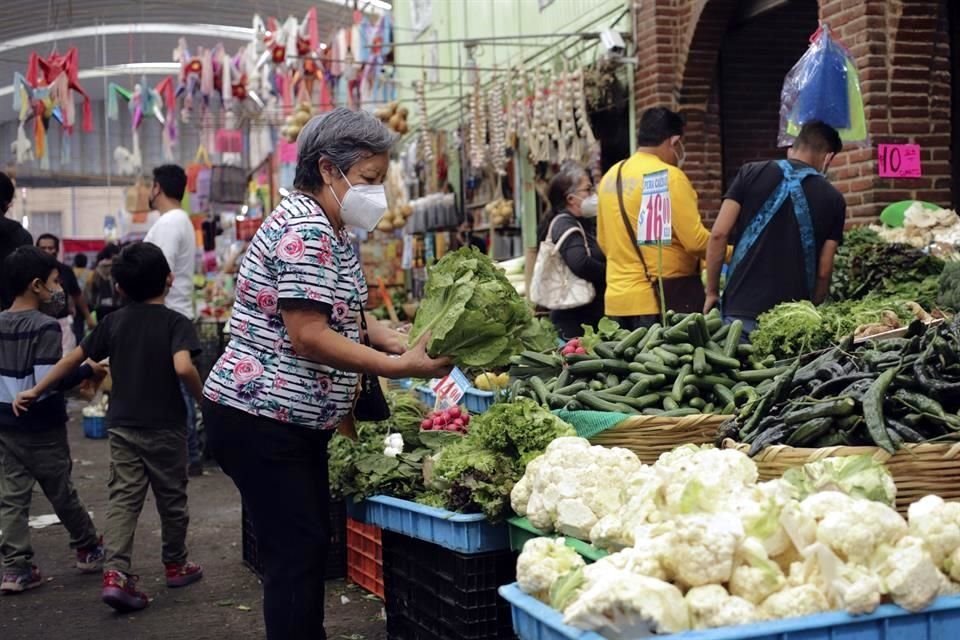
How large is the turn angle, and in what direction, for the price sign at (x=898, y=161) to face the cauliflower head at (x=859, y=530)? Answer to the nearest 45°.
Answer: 0° — it already faces it

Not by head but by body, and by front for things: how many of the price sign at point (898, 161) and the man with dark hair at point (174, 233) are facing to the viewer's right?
0

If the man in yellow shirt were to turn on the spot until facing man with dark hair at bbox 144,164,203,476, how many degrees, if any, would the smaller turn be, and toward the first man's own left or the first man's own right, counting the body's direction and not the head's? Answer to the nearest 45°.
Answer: approximately 135° to the first man's own left

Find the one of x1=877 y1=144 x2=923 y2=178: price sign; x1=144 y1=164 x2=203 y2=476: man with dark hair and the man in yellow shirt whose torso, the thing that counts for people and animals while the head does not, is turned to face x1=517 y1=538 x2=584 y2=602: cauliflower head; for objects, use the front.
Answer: the price sign

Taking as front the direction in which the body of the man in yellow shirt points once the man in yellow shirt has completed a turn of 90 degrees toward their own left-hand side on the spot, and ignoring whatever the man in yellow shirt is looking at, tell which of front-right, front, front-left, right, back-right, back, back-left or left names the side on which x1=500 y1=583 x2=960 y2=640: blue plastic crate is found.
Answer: back-left

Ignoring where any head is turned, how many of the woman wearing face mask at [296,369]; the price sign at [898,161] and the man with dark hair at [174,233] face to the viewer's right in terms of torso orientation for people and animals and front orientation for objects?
1

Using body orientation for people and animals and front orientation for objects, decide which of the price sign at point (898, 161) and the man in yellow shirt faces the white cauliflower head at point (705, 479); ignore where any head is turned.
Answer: the price sign

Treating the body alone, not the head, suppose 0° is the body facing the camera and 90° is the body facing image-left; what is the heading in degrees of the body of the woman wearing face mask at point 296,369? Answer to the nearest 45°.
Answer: approximately 270°

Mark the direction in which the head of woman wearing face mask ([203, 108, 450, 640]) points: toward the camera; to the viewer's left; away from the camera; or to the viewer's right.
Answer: to the viewer's right

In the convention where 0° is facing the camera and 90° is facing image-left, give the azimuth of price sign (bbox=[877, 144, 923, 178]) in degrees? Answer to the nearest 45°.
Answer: approximately 0°

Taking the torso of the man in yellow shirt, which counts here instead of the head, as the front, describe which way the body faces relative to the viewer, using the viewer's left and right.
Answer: facing away from the viewer and to the right of the viewer

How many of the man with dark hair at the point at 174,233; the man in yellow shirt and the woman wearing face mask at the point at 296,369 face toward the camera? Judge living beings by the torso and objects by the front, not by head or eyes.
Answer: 0

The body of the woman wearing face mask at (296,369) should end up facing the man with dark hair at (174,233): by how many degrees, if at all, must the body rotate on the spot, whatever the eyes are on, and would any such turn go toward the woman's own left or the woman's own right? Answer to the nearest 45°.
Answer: approximately 90° to the woman's own left
